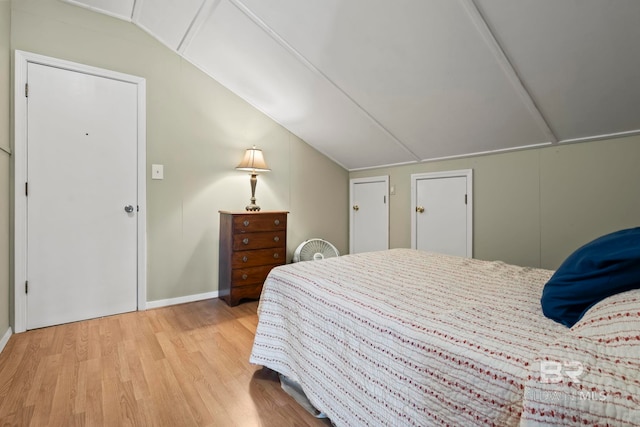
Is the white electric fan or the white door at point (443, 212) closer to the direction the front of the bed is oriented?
the white electric fan

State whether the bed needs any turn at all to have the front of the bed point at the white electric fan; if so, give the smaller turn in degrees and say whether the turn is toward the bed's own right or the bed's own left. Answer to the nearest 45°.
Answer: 0° — it already faces it

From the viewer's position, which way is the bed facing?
facing away from the viewer and to the left of the viewer

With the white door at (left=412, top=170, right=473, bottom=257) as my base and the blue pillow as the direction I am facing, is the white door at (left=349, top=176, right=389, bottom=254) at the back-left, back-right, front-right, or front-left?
back-right

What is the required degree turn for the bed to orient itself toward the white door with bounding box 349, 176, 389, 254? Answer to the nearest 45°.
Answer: approximately 45° to its right

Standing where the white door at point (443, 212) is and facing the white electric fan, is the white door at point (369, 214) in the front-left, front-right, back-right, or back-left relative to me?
front-right

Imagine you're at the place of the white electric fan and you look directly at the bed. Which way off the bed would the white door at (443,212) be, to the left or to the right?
left
